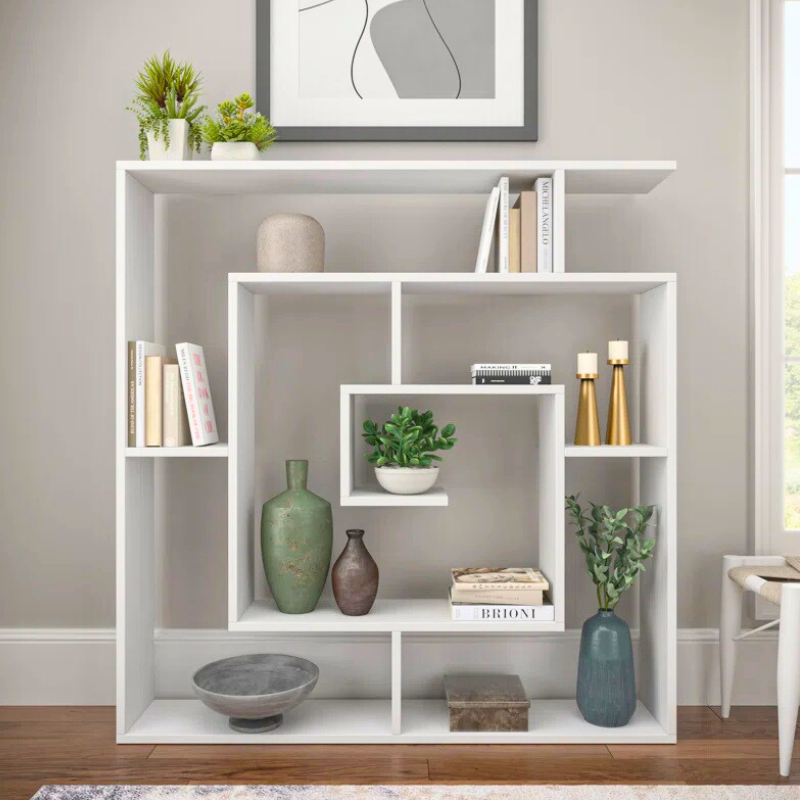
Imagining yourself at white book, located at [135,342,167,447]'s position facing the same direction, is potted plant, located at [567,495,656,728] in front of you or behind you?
in front

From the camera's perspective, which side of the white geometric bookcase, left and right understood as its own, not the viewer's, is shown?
front

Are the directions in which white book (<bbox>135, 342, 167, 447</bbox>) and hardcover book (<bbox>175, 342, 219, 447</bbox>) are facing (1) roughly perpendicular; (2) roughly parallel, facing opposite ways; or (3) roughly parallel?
roughly parallel

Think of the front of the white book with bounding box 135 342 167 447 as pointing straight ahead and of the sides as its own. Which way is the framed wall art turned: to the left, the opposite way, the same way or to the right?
to the right

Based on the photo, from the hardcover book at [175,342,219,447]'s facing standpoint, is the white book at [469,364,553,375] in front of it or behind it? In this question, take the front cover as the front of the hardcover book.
in front

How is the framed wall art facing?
toward the camera

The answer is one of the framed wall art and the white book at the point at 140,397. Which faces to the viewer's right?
the white book
